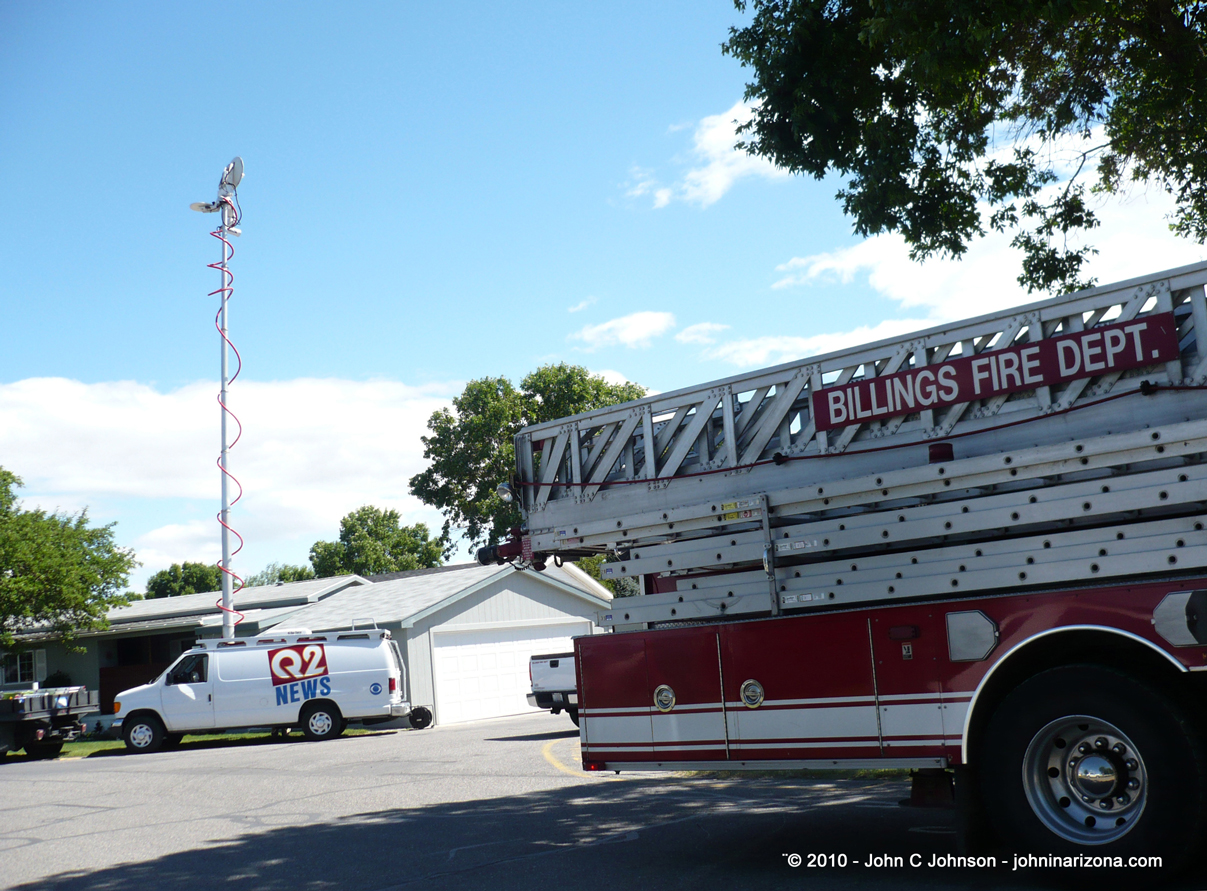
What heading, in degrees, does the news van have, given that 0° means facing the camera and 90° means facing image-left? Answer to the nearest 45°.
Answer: approximately 90°

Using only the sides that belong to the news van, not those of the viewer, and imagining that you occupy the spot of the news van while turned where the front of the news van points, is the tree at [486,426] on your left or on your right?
on your right

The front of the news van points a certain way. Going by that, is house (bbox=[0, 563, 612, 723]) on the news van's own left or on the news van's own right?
on the news van's own right

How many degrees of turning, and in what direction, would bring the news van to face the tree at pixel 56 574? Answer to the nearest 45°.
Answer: approximately 45° to its right

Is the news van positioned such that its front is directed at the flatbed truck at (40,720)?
yes
